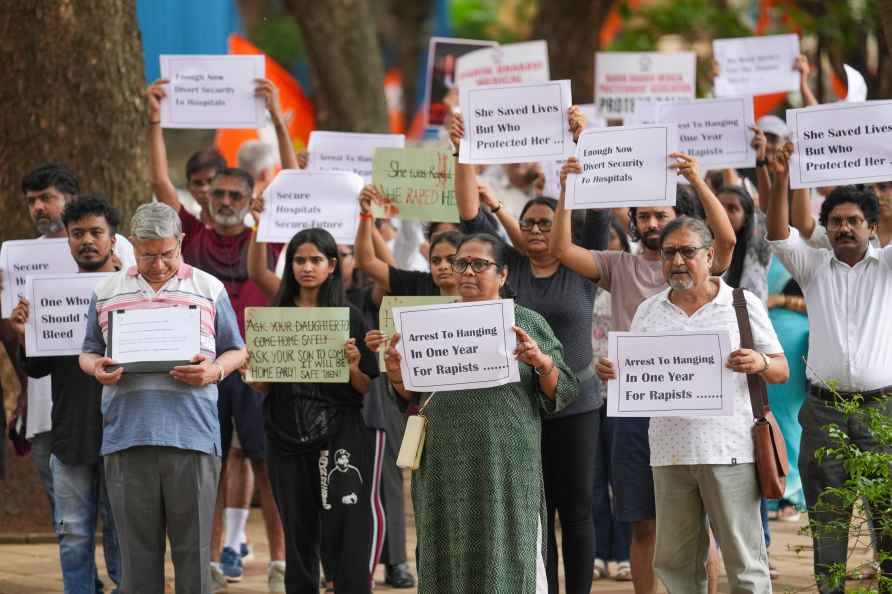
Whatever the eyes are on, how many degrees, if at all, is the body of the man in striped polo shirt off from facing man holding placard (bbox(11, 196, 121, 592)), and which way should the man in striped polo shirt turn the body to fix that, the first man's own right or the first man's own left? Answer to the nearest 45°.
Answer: approximately 135° to the first man's own right

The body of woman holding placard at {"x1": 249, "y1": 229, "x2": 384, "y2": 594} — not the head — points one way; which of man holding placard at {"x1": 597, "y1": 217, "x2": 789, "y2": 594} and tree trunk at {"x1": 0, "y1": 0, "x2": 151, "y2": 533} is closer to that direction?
the man holding placard

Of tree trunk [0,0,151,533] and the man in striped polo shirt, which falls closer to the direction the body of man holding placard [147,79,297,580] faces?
the man in striped polo shirt

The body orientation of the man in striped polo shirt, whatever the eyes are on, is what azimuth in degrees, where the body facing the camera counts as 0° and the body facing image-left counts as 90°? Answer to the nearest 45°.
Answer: approximately 0°

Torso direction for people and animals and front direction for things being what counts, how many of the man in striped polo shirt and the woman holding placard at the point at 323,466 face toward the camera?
2

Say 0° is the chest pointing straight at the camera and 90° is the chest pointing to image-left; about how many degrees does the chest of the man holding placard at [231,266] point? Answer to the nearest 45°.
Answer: approximately 0°
